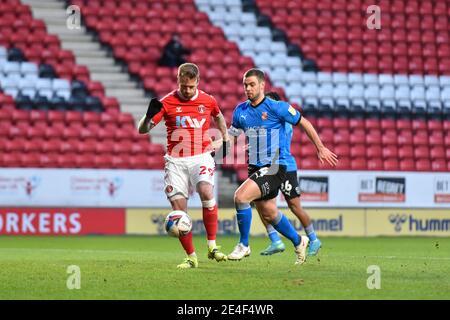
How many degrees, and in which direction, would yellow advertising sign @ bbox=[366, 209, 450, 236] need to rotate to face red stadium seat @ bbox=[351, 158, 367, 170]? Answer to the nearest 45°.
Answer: approximately 135° to its right

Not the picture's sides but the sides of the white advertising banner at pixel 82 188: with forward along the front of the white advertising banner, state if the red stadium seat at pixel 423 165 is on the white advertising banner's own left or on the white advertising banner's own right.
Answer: on the white advertising banner's own left

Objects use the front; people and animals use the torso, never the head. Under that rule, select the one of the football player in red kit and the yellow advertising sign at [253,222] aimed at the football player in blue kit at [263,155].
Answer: the yellow advertising sign

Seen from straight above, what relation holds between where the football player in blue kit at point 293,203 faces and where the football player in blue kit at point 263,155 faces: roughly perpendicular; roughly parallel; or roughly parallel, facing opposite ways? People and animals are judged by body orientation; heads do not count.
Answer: roughly parallel

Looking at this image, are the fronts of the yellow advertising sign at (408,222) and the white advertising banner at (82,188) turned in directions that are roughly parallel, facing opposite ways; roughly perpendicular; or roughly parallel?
roughly parallel

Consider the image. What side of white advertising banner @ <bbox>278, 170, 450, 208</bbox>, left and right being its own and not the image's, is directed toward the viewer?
front

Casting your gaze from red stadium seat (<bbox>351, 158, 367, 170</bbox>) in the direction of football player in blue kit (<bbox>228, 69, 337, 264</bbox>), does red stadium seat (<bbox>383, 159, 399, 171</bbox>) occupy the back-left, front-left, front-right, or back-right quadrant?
back-left

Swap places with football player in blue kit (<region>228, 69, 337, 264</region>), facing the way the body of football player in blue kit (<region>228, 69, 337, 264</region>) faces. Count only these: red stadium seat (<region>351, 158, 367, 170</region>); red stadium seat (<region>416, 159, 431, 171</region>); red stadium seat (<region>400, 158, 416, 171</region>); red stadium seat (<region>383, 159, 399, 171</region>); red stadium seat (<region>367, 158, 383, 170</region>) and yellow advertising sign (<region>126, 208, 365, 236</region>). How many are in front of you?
0

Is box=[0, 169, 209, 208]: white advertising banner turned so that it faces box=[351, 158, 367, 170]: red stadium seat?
no

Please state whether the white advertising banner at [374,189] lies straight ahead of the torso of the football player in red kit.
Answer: no

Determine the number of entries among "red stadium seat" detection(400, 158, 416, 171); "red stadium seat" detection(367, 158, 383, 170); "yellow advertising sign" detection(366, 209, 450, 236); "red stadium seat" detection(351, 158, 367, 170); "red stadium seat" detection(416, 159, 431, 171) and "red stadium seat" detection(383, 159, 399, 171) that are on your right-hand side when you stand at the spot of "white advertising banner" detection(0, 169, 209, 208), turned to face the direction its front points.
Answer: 0

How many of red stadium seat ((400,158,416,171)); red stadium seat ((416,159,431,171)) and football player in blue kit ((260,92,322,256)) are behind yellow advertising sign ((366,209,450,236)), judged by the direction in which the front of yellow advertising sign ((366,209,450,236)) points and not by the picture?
2

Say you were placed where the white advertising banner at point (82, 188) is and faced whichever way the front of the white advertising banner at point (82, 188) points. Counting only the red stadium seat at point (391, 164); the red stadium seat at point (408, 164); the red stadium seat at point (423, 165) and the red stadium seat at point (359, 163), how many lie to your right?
0

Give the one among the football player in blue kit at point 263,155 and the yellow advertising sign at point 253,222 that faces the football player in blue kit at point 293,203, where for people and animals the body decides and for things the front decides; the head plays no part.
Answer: the yellow advertising sign

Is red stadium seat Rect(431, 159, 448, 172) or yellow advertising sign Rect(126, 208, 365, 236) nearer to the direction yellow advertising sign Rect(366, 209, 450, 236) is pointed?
the yellow advertising sign

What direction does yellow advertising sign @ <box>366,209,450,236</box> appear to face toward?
toward the camera

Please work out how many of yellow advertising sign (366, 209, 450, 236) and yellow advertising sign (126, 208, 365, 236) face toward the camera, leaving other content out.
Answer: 2

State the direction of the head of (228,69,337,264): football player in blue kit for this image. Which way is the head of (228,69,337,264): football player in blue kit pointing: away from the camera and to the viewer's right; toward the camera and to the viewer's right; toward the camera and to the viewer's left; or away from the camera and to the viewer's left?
toward the camera and to the viewer's left

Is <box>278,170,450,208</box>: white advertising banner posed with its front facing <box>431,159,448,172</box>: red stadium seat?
no

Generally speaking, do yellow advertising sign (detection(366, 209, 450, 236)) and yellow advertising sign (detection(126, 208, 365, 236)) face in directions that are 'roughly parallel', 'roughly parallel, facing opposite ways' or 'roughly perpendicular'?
roughly parallel
